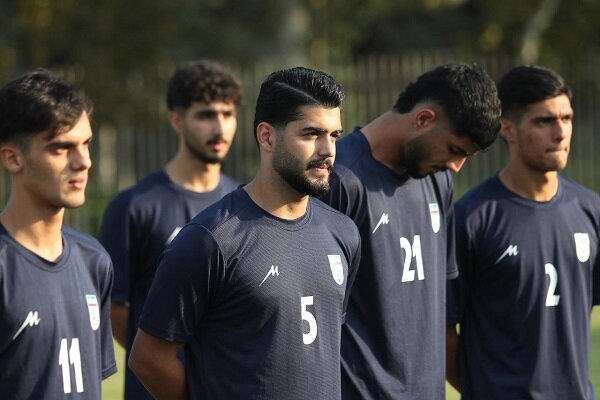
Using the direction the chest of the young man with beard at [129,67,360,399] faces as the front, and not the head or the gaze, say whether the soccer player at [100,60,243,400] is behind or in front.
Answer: behind

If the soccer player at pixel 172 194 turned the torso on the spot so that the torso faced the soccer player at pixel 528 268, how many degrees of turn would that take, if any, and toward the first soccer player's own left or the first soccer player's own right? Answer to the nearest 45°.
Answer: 0° — they already face them

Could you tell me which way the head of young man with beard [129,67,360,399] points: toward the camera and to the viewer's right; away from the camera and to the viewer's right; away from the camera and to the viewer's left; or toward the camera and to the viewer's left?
toward the camera and to the viewer's right

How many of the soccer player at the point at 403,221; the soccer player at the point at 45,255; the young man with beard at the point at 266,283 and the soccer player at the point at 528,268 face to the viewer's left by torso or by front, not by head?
0

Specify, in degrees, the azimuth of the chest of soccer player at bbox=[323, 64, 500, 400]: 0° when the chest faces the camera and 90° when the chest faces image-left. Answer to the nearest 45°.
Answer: approximately 315°

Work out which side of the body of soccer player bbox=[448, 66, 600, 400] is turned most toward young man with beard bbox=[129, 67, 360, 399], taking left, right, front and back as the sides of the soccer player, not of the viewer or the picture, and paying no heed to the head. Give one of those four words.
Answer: right

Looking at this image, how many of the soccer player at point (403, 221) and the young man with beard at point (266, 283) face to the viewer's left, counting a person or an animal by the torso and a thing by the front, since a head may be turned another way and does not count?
0

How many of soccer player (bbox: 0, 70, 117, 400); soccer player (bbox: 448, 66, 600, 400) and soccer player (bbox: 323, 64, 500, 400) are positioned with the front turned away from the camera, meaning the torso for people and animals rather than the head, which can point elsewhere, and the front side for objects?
0

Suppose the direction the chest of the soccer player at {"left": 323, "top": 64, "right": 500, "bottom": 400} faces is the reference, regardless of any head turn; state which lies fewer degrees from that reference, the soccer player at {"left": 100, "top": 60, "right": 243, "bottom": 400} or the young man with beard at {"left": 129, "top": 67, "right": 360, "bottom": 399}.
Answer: the young man with beard

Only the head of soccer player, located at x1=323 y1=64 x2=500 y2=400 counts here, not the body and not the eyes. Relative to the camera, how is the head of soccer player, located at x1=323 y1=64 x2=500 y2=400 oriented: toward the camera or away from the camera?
toward the camera

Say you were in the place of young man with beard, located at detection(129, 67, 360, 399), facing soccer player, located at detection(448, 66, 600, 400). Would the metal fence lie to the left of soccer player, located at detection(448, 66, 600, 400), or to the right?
left

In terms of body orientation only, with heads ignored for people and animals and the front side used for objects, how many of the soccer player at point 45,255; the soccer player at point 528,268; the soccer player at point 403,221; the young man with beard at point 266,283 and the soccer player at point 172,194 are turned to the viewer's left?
0

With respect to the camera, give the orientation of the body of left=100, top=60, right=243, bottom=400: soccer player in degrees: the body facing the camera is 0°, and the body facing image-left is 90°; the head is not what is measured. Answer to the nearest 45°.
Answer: approximately 315°
